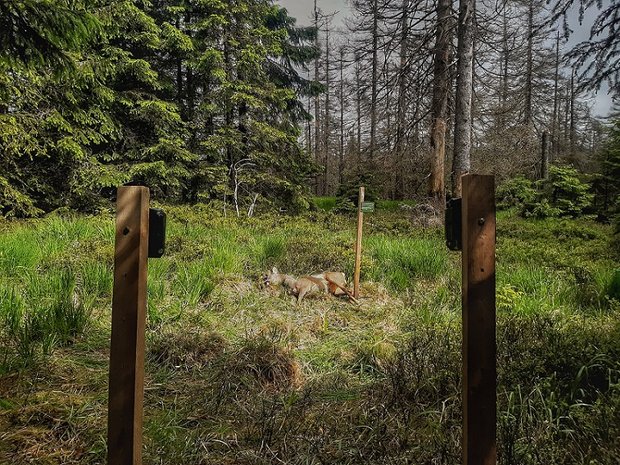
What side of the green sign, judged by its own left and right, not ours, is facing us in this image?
front

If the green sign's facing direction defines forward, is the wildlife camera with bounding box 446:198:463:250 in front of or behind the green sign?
in front

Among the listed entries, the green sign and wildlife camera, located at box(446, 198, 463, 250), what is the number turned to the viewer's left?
1

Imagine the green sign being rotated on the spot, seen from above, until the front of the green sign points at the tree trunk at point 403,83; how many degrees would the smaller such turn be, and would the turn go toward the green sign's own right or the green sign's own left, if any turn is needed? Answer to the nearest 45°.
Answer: approximately 180°

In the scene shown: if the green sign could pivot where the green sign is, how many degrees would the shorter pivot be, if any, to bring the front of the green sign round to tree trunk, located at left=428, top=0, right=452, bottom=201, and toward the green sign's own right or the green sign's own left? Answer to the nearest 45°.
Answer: approximately 180°
